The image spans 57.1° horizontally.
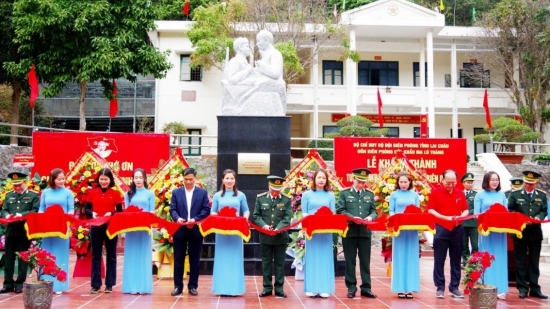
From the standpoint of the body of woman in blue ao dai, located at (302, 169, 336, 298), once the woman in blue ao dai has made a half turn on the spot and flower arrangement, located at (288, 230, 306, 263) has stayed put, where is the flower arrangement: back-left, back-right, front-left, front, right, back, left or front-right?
front

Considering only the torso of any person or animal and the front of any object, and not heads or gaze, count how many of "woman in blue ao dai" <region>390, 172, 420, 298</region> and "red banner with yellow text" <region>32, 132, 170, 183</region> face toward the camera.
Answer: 2

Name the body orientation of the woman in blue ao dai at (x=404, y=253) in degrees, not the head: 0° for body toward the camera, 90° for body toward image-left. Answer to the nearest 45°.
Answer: approximately 0°

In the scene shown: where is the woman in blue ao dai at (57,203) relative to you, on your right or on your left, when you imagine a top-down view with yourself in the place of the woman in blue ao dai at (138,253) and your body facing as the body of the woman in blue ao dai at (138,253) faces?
on your right

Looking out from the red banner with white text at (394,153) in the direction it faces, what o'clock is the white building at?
The white building is roughly at 6 o'clock from the red banner with white text.

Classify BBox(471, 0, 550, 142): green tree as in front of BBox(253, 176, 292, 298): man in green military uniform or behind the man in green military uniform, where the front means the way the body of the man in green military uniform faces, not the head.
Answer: behind

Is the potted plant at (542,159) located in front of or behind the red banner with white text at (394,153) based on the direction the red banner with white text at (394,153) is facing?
behind
